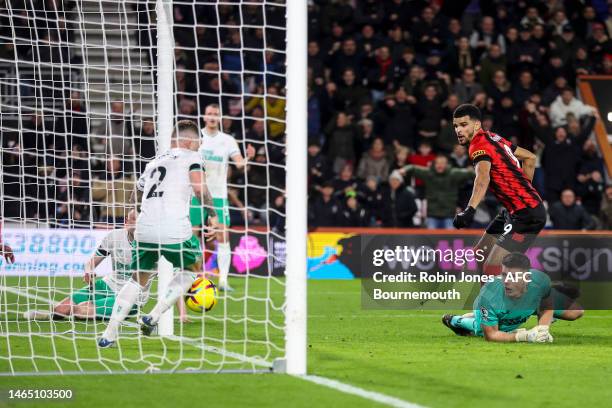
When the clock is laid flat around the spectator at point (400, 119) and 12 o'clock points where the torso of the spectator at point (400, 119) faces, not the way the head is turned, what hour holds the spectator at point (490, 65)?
the spectator at point (490, 65) is roughly at 8 o'clock from the spectator at point (400, 119).

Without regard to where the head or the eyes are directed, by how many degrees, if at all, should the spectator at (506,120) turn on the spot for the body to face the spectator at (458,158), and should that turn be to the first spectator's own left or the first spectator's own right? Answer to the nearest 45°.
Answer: approximately 45° to the first spectator's own right

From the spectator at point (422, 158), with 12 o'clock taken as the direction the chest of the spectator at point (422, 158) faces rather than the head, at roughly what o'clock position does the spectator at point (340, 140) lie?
the spectator at point (340, 140) is roughly at 3 o'clock from the spectator at point (422, 158).

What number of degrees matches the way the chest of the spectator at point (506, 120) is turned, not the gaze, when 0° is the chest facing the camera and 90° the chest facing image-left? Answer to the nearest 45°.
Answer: approximately 0°
